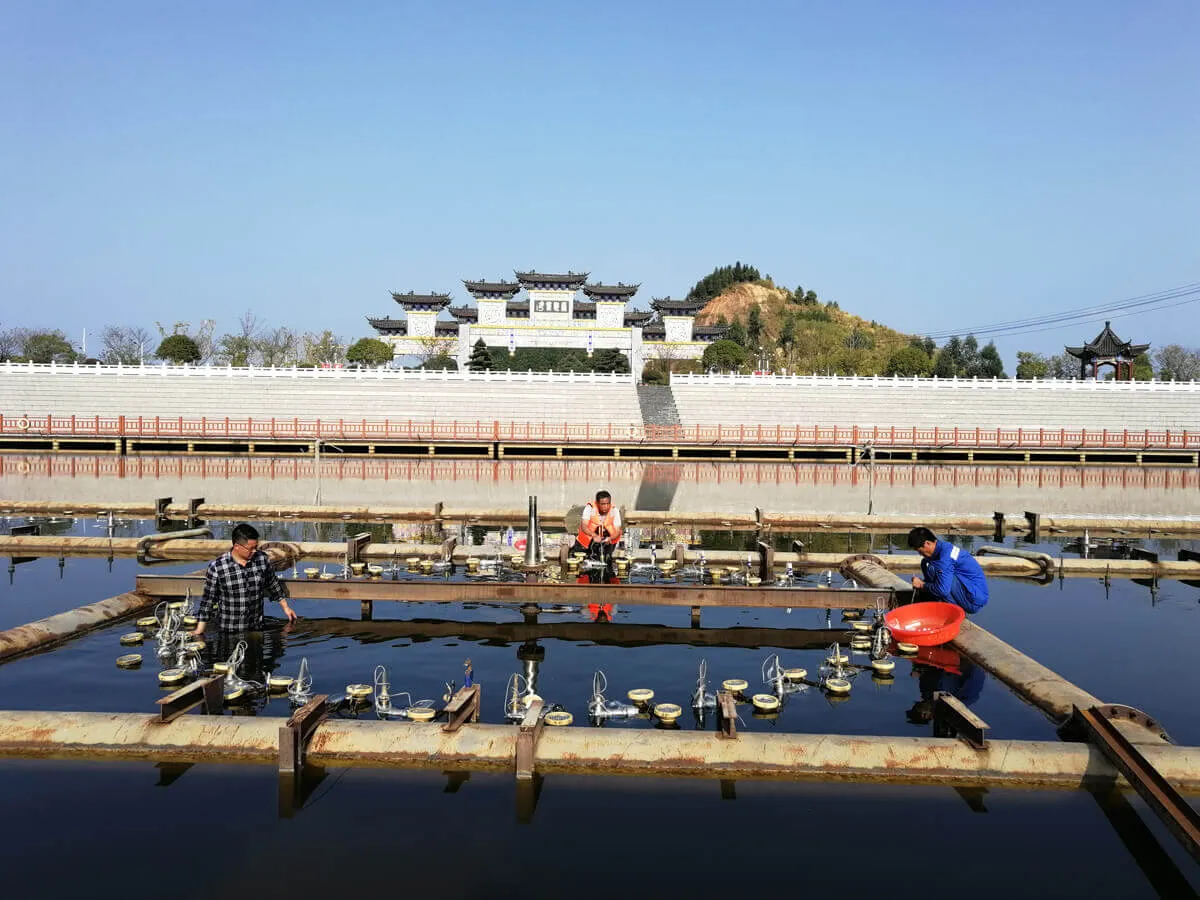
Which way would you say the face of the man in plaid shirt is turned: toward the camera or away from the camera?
toward the camera

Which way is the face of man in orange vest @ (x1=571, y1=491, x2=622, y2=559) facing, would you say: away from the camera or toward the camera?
toward the camera

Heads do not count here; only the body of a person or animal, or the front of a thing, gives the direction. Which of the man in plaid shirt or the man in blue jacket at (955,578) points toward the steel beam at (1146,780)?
the man in plaid shirt

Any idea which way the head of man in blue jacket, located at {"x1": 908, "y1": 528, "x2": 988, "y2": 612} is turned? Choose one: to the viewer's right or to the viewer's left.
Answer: to the viewer's left

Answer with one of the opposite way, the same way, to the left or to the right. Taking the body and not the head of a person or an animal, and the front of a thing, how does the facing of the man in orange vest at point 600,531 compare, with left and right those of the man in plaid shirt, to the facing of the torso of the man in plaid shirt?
to the right

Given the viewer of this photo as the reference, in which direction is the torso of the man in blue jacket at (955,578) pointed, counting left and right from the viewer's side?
facing to the left of the viewer

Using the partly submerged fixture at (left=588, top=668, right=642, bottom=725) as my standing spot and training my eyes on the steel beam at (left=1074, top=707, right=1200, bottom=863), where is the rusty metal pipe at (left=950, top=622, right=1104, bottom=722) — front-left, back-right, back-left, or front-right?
front-left

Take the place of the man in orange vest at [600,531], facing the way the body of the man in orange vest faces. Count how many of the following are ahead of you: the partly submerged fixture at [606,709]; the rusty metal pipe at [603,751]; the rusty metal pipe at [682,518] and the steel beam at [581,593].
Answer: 3

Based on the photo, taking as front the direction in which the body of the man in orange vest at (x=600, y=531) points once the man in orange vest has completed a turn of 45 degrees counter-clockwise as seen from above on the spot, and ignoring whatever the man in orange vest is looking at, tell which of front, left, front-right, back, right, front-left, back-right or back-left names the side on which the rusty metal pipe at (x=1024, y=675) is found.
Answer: front

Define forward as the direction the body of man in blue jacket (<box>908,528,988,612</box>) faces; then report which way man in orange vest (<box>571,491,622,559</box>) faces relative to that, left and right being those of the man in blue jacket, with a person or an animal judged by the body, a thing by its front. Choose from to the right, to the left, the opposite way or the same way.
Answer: to the left

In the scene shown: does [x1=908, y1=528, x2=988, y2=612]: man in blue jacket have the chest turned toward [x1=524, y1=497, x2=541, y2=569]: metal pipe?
yes

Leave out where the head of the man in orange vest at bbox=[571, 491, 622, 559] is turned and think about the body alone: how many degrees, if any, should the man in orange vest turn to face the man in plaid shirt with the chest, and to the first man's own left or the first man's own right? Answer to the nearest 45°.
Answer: approximately 45° to the first man's own right

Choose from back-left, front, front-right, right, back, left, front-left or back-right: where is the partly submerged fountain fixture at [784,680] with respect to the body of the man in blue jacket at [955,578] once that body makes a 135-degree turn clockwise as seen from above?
back

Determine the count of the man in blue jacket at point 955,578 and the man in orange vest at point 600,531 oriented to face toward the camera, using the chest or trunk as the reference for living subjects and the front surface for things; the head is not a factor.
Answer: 1

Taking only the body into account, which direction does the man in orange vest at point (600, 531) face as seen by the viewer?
toward the camera

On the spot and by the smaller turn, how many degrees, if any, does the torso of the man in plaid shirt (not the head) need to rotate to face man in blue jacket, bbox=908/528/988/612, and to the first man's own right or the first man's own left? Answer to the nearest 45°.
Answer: approximately 45° to the first man's own left

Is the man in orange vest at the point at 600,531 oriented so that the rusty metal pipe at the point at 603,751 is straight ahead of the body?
yes
